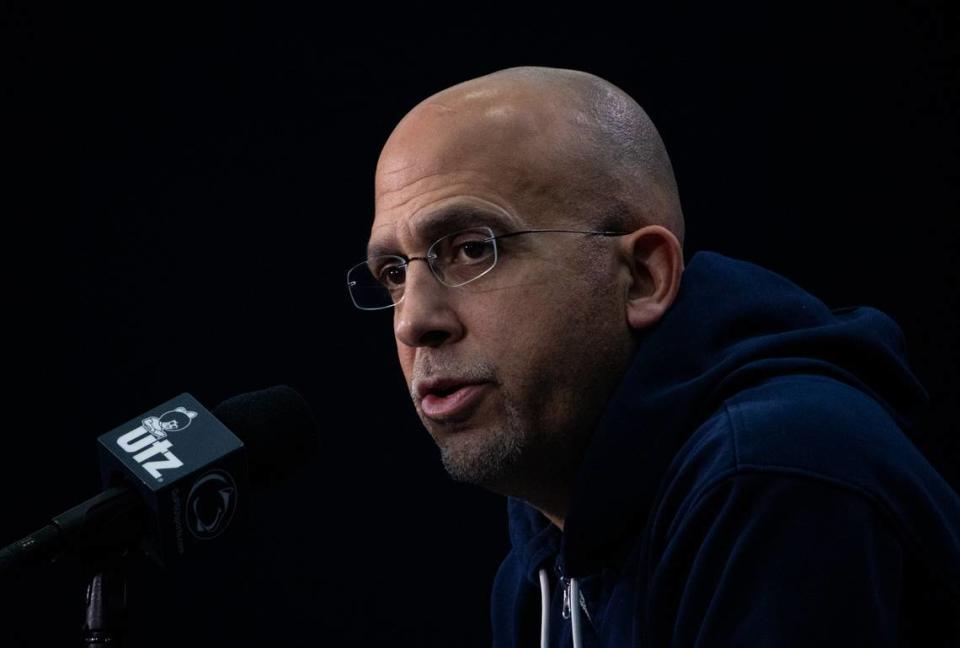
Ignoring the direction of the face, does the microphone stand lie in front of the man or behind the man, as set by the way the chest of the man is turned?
in front

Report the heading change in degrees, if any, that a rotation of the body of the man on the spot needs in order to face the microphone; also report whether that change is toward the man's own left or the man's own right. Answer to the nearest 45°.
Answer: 0° — they already face it

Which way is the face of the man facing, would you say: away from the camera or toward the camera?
toward the camera

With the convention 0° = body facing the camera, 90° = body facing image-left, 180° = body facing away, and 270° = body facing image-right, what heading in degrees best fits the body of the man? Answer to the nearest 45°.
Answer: approximately 45°
